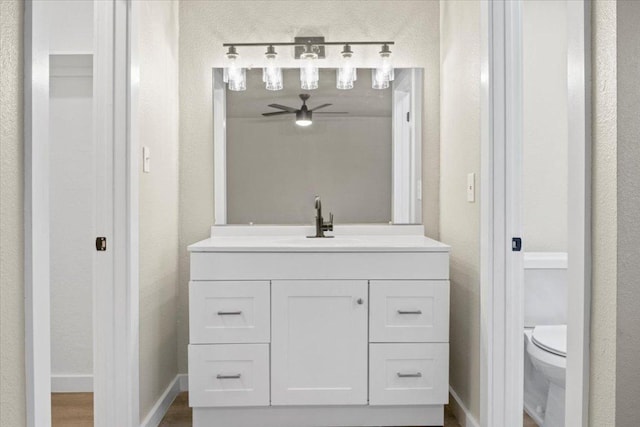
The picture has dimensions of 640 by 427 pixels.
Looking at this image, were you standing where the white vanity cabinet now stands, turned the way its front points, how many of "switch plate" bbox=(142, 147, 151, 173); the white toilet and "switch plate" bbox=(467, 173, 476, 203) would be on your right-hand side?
1

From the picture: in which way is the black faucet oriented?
toward the camera

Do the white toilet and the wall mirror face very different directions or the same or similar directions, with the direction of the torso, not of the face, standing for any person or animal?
same or similar directions

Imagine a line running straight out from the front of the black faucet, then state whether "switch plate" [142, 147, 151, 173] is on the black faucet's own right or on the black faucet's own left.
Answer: on the black faucet's own right

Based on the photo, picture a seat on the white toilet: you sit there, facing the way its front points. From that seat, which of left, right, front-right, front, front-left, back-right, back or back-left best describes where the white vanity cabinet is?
right

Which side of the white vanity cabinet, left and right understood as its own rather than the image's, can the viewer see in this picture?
front

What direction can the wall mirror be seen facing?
toward the camera

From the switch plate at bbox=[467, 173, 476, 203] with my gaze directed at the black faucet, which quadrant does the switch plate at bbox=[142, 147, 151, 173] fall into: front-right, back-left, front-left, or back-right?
front-left

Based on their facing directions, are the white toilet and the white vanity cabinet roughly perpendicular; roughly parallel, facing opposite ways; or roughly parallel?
roughly parallel

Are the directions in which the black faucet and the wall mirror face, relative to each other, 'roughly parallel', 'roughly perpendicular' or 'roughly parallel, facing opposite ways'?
roughly parallel

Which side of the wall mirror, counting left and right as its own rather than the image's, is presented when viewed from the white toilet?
left

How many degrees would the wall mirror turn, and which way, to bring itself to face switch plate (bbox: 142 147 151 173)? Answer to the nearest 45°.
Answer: approximately 45° to its right
